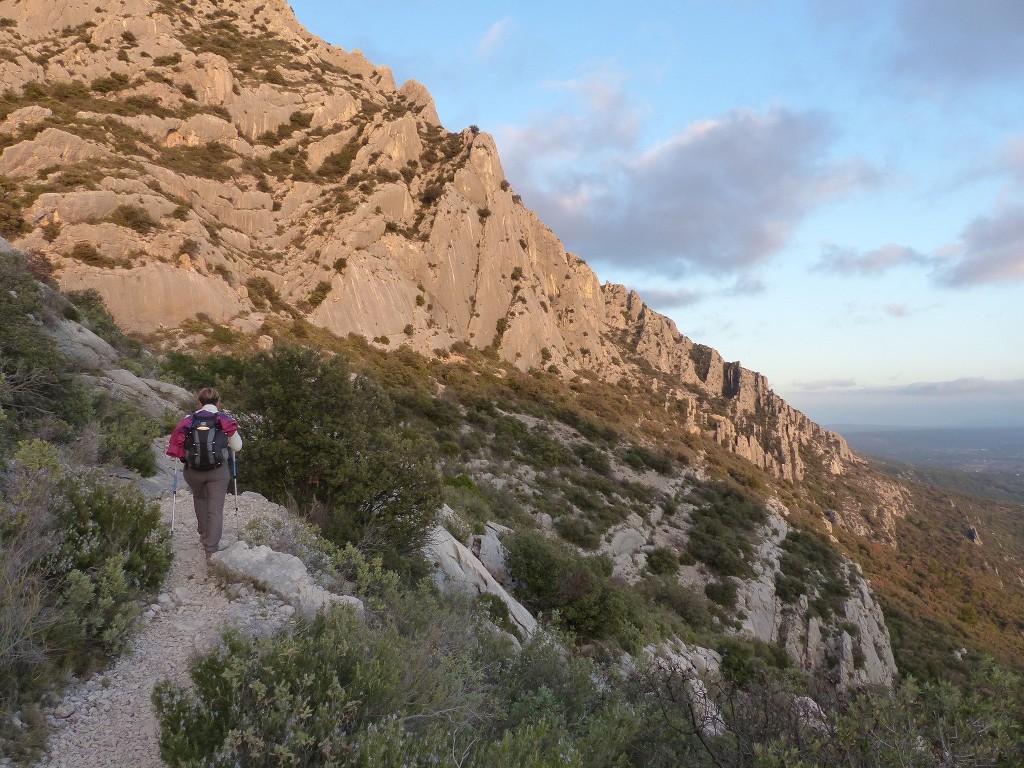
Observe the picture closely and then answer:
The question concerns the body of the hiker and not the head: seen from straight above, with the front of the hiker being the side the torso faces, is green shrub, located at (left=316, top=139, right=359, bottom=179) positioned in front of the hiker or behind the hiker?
in front

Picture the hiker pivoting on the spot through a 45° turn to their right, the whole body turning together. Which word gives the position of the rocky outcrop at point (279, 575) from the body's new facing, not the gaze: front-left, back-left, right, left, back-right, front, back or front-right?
right

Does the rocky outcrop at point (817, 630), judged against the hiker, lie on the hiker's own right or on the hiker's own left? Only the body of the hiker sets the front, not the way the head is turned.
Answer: on the hiker's own right

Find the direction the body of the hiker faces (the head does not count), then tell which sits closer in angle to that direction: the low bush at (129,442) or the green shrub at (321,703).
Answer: the low bush

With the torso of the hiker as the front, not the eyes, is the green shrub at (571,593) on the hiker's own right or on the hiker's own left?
on the hiker's own right

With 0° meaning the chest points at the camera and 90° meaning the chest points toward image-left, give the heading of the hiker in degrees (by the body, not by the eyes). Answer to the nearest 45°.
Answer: approximately 180°

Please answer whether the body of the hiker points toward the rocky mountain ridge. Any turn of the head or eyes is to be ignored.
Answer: yes

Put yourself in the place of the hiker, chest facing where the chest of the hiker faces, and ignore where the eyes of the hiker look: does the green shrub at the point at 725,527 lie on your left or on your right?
on your right
